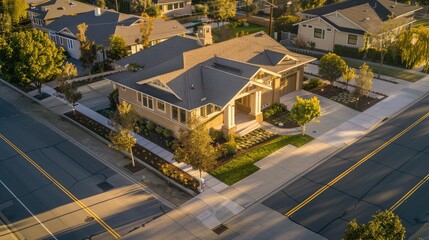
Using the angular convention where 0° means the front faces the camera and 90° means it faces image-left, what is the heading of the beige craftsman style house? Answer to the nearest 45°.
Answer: approximately 315°

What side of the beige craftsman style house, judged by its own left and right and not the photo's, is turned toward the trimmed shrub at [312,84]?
left

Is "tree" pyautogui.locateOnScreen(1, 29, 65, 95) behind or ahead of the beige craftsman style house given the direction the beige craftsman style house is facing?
behind

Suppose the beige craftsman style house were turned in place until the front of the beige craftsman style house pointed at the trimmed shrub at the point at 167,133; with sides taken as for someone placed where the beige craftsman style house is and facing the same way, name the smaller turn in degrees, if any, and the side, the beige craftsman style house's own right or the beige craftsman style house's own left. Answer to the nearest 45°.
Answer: approximately 90° to the beige craftsman style house's own right

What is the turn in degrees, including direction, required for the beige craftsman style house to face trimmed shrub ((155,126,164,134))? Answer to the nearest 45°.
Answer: approximately 90° to its right

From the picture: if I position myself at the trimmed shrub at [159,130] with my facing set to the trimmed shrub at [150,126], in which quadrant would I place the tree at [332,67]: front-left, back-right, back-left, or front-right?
back-right

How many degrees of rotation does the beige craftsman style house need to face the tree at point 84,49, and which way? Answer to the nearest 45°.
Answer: approximately 180°

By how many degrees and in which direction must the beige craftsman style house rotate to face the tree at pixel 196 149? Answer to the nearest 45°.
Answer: approximately 45° to its right

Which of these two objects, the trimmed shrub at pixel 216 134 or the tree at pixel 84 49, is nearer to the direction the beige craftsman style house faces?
the trimmed shrub
